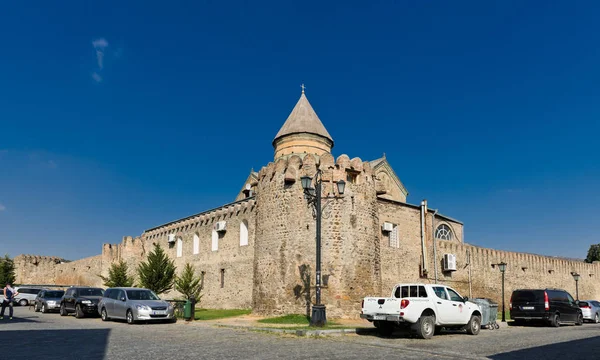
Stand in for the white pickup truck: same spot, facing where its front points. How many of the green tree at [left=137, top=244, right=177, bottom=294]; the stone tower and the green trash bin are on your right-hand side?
0

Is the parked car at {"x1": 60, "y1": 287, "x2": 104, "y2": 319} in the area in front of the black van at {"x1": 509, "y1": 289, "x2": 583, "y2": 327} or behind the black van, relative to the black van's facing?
behind

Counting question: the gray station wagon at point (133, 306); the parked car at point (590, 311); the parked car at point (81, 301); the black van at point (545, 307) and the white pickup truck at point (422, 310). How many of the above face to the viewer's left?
0

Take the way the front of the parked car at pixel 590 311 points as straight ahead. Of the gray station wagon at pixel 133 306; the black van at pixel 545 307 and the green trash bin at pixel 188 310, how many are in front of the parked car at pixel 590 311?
0

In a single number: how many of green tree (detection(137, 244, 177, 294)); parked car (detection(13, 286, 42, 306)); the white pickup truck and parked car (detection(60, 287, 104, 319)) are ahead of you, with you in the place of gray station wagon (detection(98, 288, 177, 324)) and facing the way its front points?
1

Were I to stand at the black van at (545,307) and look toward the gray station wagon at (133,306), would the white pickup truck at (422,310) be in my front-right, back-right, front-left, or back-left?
front-left

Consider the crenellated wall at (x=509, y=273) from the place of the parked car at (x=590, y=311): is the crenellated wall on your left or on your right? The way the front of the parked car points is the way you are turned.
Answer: on your left

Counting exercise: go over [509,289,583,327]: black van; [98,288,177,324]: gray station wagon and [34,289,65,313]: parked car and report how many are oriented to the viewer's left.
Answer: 0

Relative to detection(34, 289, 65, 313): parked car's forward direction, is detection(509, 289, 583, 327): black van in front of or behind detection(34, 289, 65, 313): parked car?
in front

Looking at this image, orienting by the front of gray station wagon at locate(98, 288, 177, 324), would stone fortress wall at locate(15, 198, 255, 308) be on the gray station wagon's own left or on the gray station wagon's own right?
on the gray station wagon's own left

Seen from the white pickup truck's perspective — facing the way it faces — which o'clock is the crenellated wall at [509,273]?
The crenellated wall is roughly at 11 o'clock from the white pickup truck.

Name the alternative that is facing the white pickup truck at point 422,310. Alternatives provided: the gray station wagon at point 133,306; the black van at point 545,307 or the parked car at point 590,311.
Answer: the gray station wagon

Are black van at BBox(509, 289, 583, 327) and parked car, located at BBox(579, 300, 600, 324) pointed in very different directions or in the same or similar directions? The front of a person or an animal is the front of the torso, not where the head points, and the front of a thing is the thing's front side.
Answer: same or similar directions

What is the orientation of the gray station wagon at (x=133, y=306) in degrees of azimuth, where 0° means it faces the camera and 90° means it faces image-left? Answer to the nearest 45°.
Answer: approximately 315°

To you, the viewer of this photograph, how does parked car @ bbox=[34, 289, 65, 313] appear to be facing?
facing the viewer and to the right of the viewer
